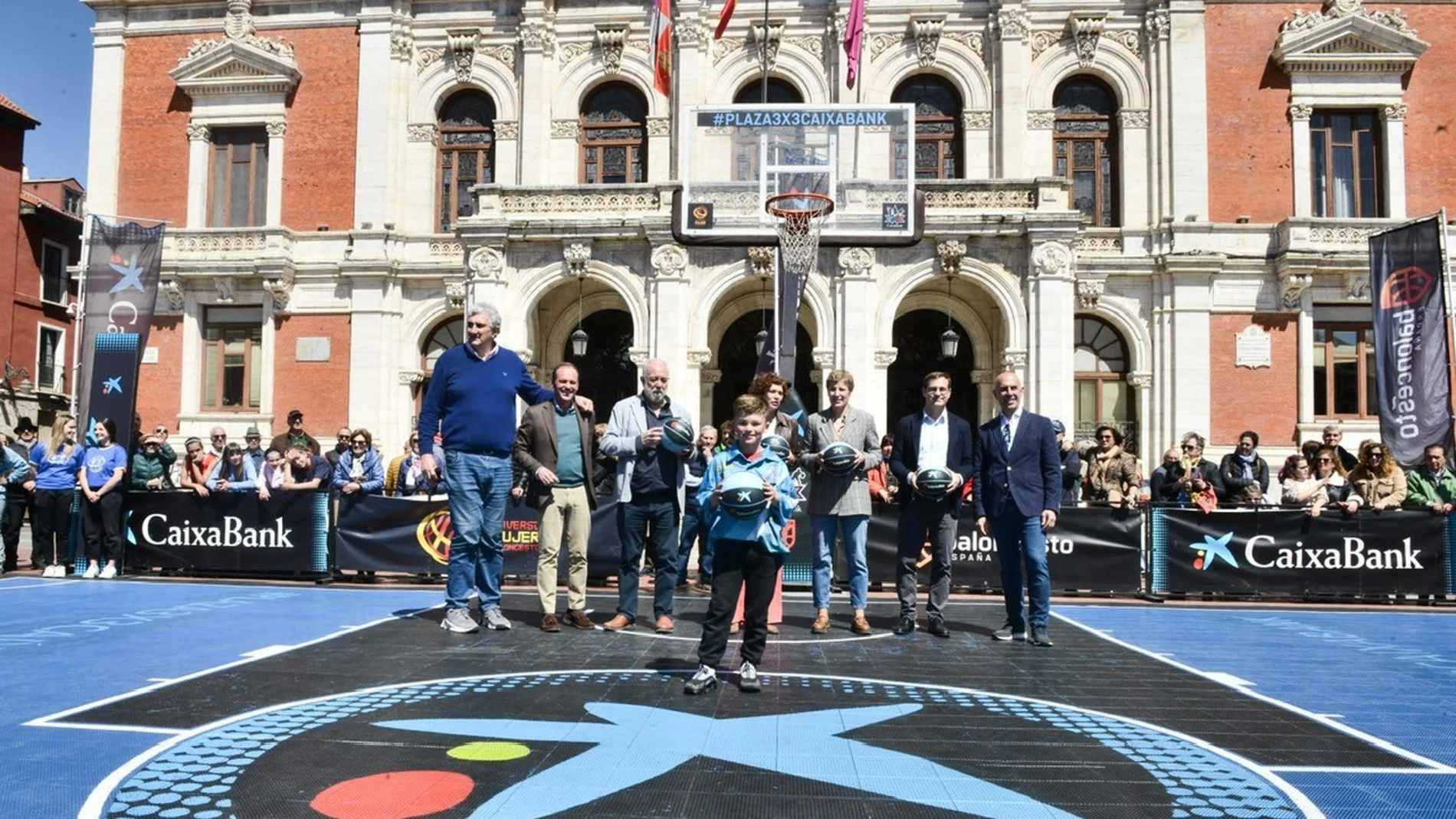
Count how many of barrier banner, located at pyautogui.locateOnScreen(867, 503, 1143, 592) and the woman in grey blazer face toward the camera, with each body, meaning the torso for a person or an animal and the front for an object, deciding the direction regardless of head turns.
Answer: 2

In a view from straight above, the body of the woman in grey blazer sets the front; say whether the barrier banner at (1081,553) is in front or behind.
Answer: behind

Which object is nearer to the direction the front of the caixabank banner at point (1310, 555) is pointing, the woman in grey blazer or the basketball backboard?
the woman in grey blazer

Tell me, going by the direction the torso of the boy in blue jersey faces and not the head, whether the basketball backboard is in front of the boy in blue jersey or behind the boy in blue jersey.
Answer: behind

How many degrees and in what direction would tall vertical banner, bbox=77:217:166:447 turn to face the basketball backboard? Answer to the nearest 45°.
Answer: approximately 45° to its left

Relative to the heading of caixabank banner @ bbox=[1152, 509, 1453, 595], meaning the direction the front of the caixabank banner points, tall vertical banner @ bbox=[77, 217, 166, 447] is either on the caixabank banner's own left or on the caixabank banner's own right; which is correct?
on the caixabank banner's own right

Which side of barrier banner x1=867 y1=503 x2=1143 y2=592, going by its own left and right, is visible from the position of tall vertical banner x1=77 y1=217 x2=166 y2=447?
right

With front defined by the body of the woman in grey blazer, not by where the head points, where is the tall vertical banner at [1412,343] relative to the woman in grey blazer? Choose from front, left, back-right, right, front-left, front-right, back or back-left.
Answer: back-left

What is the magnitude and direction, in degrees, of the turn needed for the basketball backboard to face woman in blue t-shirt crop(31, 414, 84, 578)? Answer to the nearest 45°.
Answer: approximately 45° to its right

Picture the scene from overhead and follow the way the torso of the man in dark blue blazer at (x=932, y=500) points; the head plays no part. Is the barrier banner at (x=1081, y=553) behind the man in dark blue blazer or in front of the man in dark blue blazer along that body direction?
behind

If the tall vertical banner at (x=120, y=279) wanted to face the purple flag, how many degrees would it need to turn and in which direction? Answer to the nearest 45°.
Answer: approximately 90° to its left
